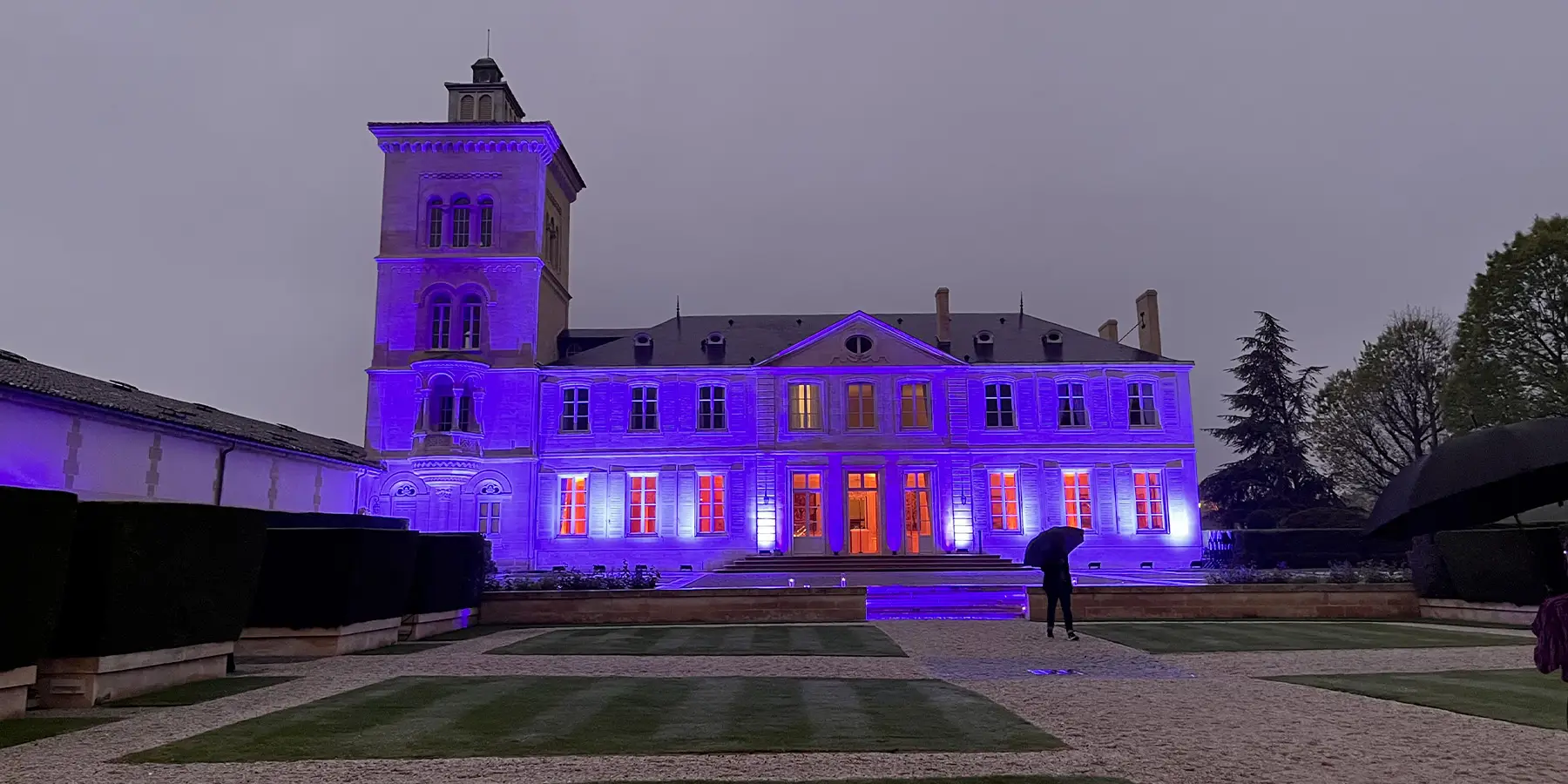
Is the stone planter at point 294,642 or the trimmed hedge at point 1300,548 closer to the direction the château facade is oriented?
the stone planter

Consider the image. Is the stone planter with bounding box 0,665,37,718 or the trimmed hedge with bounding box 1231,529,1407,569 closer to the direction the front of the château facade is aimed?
the stone planter

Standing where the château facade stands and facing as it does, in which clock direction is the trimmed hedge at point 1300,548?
The trimmed hedge is roughly at 9 o'clock from the château facade.

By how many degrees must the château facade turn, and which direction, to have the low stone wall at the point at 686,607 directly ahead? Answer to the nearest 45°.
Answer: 0° — it already faces it

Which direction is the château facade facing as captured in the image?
toward the camera

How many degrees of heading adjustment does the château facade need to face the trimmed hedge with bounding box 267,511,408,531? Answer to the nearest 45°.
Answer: approximately 45° to its right

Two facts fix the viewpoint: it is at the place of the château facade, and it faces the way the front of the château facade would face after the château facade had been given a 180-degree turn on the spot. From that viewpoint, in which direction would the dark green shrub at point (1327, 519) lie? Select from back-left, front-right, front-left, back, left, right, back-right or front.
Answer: right

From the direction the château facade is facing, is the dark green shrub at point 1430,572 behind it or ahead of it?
ahead

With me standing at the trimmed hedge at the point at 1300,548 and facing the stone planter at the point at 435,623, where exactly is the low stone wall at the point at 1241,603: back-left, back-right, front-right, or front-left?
front-left

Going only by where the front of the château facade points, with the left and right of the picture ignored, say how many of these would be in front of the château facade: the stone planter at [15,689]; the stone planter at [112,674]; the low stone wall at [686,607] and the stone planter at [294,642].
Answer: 4

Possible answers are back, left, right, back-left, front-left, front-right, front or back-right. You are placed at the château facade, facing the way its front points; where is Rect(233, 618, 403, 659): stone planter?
front

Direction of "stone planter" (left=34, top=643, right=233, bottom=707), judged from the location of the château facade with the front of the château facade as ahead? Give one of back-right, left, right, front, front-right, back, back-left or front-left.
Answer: front

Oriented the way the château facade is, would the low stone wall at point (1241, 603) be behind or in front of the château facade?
in front

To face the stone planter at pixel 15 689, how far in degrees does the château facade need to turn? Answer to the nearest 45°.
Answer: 0° — it already faces it

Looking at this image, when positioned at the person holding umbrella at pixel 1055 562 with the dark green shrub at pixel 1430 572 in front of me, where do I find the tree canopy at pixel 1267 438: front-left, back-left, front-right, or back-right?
front-left
